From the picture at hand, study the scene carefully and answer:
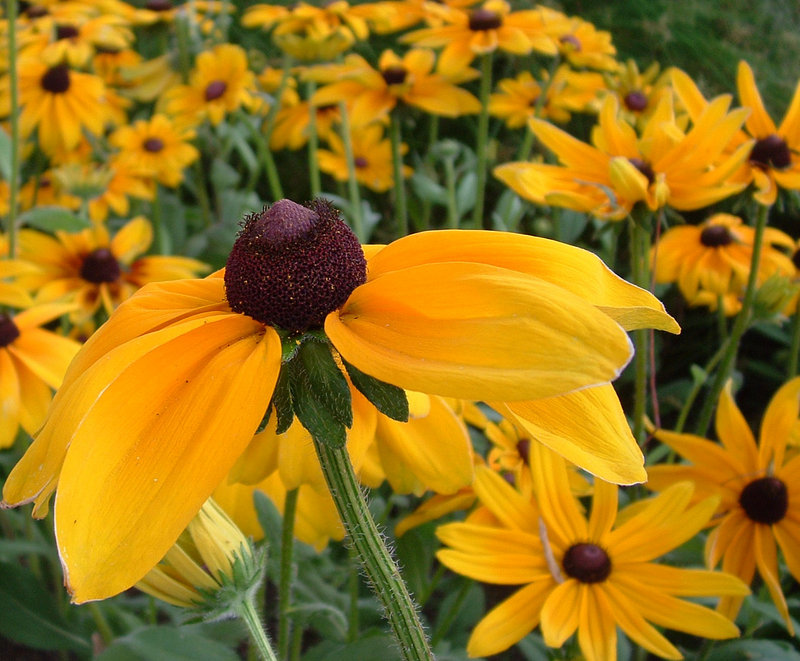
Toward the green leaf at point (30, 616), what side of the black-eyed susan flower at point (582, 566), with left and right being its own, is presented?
right

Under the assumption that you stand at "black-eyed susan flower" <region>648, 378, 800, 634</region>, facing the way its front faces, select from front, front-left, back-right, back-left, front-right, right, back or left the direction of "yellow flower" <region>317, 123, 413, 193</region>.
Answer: back-right

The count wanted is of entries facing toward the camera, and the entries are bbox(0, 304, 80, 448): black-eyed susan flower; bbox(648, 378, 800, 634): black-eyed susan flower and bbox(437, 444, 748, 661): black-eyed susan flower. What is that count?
3

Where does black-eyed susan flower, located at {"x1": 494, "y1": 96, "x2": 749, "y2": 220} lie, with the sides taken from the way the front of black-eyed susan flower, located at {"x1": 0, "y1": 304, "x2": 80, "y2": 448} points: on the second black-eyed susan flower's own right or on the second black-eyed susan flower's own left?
on the second black-eyed susan flower's own left

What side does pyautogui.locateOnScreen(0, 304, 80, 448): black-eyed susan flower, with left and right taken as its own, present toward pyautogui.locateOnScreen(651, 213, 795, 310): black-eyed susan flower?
left

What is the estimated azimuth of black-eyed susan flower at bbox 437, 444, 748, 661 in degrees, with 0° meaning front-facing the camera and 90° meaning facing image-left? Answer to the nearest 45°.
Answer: approximately 0°

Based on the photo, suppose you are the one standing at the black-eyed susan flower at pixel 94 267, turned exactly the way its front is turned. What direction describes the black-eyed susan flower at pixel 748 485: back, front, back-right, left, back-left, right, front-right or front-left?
front-left

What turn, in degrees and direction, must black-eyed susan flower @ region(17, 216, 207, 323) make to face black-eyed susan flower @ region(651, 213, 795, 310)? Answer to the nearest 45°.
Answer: approximately 90° to its left

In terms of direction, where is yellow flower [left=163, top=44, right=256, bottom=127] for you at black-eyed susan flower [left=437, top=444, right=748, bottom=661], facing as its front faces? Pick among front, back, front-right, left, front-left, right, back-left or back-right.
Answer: back-right
